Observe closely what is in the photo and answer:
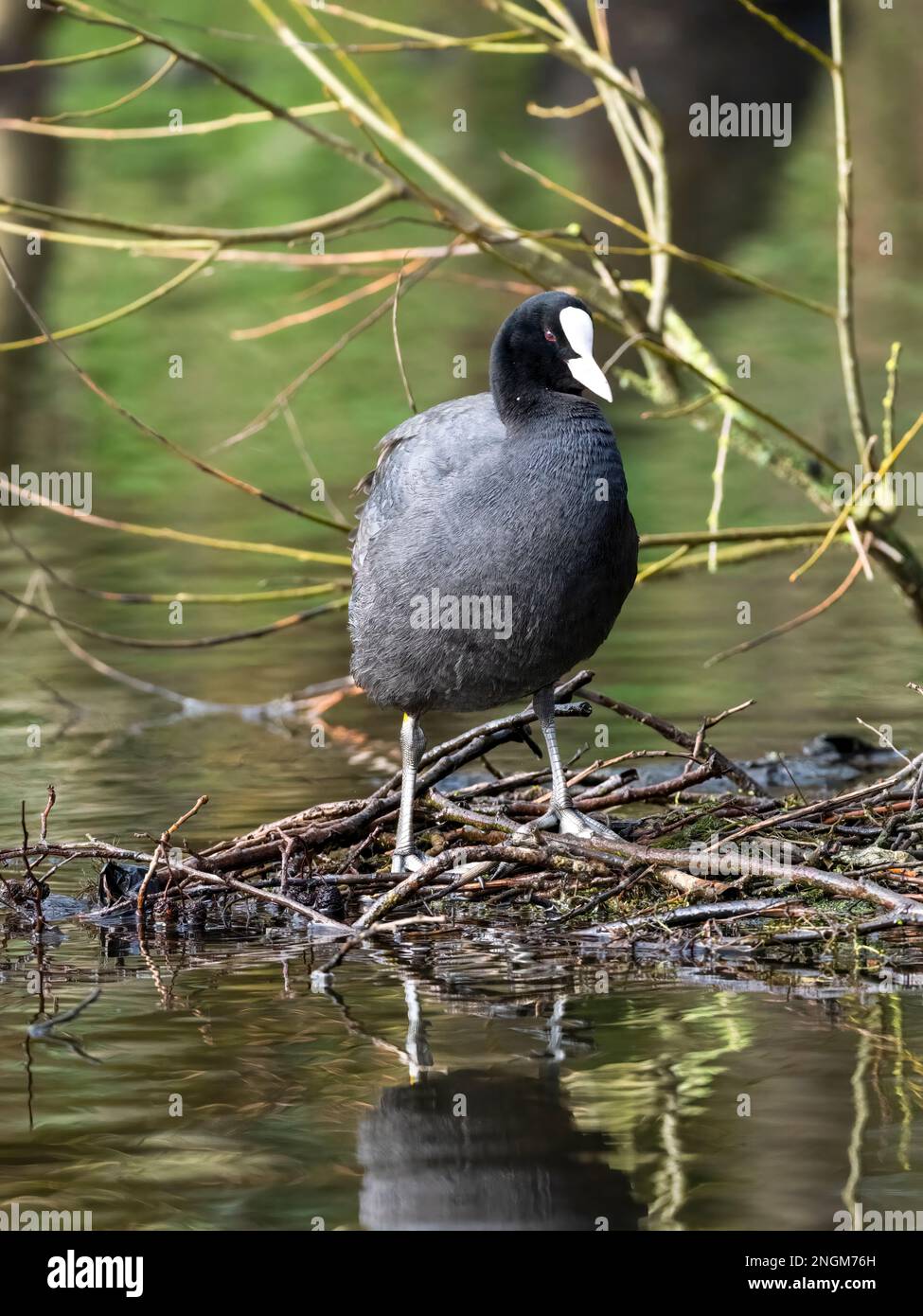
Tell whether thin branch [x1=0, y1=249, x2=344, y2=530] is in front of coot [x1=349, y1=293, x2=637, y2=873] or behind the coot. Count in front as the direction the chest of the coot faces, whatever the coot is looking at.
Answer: behind

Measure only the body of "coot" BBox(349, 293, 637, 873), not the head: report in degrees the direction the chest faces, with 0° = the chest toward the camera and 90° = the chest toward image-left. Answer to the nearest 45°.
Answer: approximately 315°
